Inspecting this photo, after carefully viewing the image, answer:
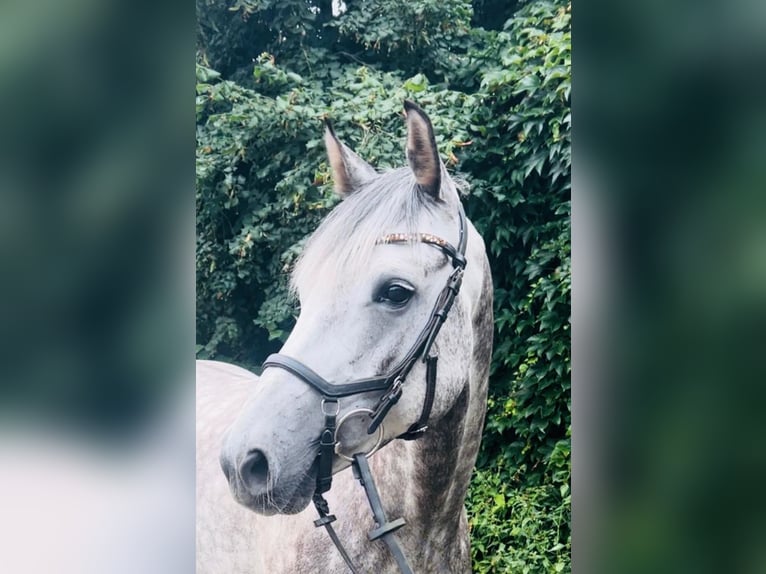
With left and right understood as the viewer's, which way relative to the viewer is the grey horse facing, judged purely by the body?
facing the viewer and to the right of the viewer
